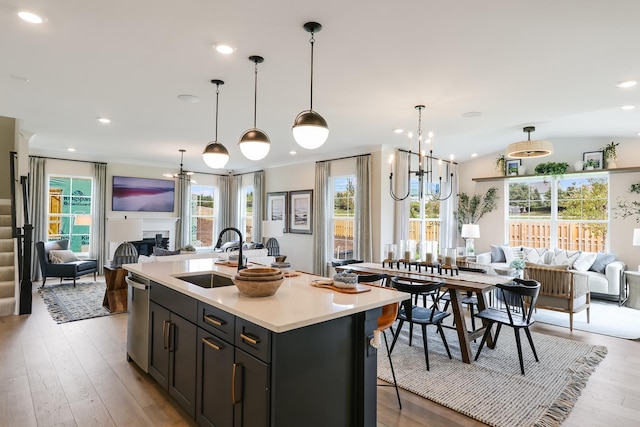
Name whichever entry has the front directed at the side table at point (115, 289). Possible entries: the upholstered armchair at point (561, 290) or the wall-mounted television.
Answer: the wall-mounted television

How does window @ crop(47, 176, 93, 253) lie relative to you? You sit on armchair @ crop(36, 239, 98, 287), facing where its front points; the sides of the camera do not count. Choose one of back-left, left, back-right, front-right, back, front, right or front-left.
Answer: back-left

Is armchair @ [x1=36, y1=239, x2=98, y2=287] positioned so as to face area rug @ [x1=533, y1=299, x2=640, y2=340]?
yes

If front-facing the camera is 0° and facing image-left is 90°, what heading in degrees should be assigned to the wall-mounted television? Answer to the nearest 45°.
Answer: approximately 0°

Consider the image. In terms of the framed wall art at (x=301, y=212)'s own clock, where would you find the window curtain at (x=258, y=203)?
The window curtain is roughly at 3 o'clock from the framed wall art.

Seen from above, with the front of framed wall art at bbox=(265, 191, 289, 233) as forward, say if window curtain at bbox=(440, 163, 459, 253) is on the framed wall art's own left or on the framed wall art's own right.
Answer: on the framed wall art's own left

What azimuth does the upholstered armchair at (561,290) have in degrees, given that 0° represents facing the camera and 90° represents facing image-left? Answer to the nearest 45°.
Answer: approximately 225°

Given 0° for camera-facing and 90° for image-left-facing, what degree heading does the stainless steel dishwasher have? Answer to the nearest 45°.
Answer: approximately 45°

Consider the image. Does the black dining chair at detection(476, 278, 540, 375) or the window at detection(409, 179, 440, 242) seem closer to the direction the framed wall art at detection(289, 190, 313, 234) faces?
the black dining chair
